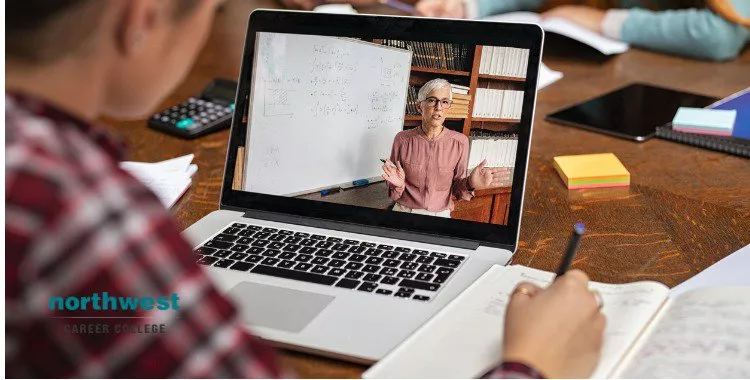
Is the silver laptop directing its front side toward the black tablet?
no

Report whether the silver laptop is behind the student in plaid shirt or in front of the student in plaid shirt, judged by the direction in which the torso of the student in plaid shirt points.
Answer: in front

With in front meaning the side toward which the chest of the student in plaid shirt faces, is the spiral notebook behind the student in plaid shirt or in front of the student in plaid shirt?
in front

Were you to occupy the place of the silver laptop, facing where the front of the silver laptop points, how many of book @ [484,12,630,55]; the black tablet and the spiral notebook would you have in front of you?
0

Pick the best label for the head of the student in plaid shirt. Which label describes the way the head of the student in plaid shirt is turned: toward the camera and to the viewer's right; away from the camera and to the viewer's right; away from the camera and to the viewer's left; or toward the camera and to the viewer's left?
away from the camera and to the viewer's right

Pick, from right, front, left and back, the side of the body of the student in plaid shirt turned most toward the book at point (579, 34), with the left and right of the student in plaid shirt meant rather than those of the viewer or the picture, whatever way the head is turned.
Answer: front

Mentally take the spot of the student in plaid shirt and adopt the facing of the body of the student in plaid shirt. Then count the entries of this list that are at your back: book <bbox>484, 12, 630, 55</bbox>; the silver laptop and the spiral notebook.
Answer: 0

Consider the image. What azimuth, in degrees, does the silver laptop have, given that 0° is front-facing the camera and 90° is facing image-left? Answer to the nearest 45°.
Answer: approximately 45°

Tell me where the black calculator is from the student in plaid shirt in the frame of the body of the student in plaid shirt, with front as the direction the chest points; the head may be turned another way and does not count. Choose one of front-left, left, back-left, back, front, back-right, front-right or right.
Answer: front-left

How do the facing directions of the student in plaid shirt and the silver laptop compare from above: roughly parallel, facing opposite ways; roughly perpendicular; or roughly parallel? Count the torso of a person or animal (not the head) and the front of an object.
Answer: roughly parallel, facing opposite ways

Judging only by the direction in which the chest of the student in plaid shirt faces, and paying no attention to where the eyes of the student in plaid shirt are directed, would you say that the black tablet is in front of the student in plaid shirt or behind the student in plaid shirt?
in front

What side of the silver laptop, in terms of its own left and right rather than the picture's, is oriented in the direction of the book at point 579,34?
back

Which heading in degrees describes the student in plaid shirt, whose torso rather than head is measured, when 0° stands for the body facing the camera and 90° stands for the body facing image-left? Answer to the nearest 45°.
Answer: approximately 225°

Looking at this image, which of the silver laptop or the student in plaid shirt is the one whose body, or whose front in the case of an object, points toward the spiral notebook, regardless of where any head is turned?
the student in plaid shirt

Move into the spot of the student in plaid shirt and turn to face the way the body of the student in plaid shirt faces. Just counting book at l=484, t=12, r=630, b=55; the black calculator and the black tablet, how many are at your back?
0

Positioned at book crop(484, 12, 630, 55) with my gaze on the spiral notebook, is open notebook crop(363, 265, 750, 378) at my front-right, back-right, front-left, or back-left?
front-right
